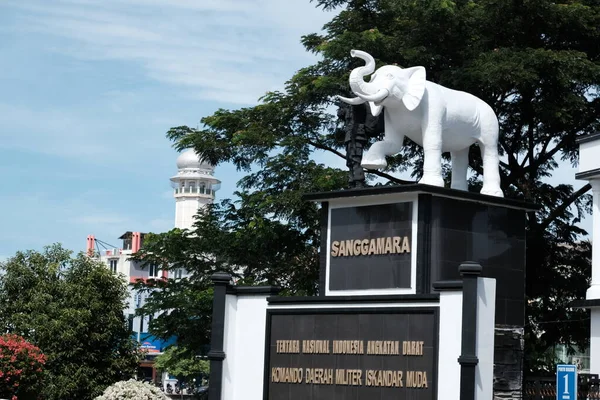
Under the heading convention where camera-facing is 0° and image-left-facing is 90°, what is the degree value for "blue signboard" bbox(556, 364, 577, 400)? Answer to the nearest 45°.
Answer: approximately 0°

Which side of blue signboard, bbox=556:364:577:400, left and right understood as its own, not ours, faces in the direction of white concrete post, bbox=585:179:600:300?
back

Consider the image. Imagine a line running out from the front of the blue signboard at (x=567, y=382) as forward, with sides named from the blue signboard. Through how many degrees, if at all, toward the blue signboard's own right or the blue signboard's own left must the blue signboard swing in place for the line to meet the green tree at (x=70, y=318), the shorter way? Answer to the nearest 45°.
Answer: approximately 135° to the blue signboard's own right

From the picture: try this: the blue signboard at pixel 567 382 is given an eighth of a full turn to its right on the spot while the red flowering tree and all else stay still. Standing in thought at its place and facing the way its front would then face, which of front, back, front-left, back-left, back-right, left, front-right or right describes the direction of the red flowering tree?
right

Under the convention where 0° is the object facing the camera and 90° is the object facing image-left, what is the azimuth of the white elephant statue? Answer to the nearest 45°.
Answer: approximately 45°
